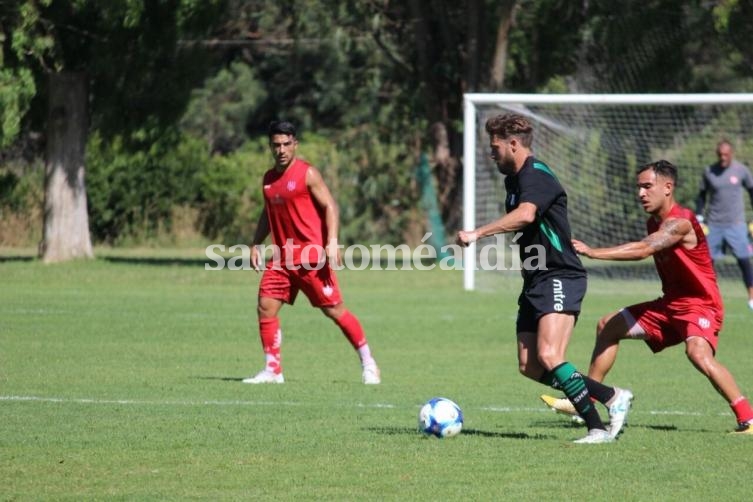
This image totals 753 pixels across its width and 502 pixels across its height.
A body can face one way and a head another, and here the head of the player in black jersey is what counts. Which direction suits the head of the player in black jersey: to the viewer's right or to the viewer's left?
to the viewer's left

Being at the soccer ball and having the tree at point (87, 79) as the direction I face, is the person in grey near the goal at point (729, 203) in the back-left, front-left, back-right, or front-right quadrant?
front-right

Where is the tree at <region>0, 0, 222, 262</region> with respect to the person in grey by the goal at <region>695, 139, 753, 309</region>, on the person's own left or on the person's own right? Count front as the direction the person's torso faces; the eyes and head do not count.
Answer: on the person's own right

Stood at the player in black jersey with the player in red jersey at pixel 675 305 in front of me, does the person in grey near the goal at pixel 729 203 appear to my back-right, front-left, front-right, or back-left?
front-left

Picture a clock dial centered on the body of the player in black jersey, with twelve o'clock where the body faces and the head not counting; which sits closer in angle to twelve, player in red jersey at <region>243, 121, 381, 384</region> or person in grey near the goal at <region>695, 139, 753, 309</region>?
the player in red jersey

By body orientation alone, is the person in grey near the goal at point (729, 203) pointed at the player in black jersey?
yes

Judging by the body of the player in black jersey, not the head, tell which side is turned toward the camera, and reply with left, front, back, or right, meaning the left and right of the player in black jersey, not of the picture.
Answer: left

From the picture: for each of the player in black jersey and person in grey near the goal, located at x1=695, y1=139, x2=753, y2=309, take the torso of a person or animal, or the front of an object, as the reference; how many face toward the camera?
1

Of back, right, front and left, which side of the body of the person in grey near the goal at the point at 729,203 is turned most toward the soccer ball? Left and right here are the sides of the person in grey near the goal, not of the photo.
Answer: front

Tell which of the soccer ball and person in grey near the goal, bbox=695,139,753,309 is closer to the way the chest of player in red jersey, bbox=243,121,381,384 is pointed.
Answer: the soccer ball

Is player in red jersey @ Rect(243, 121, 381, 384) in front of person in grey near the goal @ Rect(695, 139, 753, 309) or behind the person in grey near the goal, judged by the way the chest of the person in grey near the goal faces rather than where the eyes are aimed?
in front

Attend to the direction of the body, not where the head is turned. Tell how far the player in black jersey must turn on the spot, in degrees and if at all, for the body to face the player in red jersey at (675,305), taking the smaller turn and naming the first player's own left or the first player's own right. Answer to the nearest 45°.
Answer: approximately 135° to the first player's own right

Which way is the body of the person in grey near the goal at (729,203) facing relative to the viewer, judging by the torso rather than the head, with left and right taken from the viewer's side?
facing the viewer

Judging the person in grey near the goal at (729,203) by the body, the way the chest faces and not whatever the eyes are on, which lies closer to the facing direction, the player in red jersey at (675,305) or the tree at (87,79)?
the player in red jersey

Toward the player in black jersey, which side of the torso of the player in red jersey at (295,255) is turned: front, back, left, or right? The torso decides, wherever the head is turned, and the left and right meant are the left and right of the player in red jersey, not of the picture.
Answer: left

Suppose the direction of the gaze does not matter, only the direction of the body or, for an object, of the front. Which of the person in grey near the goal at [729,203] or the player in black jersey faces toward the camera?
the person in grey near the goal

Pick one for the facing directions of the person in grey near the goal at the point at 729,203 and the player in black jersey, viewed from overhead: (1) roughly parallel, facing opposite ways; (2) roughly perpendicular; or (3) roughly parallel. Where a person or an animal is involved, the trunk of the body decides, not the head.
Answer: roughly perpendicular
